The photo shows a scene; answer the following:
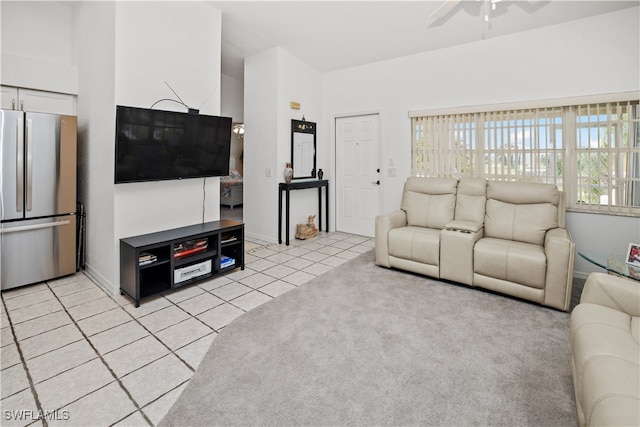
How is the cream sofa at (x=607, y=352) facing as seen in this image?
to the viewer's left

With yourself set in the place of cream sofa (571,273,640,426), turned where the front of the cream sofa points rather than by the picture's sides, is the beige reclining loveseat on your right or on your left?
on your right

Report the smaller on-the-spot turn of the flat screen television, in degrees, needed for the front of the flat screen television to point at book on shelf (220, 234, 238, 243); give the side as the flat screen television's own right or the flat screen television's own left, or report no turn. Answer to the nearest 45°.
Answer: approximately 90° to the flat screen television's own left

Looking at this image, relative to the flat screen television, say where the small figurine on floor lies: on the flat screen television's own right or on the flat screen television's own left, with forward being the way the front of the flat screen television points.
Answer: on the flat screen television's own left

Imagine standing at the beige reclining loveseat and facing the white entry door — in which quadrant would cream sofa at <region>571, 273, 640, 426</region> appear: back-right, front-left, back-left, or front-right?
back-left

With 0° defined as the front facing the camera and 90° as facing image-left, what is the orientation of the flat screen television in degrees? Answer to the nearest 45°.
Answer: approximately 315°

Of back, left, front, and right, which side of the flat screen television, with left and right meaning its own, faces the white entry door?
left

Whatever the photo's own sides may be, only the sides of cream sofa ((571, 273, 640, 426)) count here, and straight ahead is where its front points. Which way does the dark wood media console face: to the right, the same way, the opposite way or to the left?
the opposite way

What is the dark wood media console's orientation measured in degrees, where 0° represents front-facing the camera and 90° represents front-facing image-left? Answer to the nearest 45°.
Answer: approximately 315°
